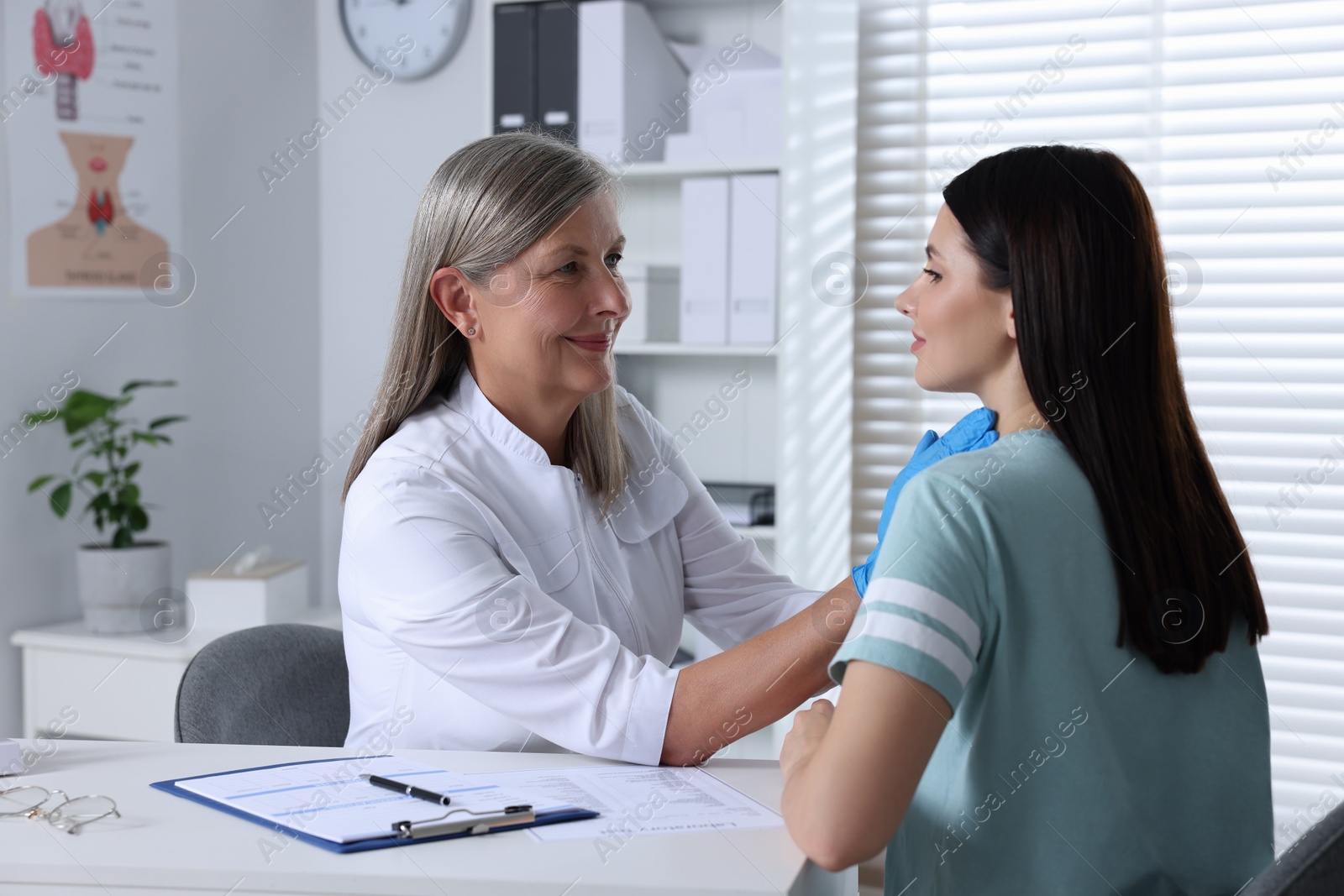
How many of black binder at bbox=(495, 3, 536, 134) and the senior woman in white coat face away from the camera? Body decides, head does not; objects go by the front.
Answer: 0

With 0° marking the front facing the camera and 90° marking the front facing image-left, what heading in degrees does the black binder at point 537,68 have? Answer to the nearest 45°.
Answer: approximately 0°

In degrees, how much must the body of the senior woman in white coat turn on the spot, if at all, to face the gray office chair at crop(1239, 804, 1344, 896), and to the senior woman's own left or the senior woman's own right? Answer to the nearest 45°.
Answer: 0° — they already face it

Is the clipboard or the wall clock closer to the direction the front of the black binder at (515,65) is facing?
the clipboard

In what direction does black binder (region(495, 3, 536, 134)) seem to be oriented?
toward the camera

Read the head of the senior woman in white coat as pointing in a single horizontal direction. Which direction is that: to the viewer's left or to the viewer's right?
to the viewer's right

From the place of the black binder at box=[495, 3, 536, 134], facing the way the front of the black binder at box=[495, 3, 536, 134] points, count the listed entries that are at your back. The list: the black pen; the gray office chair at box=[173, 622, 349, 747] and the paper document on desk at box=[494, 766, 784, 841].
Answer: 0

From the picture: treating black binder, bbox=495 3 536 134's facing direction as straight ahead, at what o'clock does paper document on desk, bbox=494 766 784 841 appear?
The paper document on desk is roughly at 12 o'clock from the black binder.

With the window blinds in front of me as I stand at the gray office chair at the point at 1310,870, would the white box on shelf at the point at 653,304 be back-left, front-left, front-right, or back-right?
front-left

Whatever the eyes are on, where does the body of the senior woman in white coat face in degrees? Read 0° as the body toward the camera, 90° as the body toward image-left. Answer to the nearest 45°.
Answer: approximately 315°

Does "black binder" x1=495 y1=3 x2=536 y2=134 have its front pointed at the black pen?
yes

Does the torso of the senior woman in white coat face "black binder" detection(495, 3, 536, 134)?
no

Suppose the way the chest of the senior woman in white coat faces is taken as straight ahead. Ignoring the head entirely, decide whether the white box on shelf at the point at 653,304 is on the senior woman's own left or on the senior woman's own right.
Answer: on the senior woman's own left

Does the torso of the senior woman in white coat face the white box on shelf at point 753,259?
no

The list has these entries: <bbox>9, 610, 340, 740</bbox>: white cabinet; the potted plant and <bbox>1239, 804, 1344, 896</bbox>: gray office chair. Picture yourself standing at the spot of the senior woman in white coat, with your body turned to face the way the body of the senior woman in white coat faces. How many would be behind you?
2
